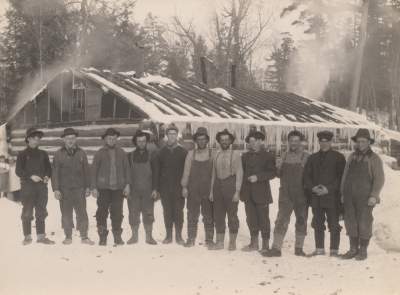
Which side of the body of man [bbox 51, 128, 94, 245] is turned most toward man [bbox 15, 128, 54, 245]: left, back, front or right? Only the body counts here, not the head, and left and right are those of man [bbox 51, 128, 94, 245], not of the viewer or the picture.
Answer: right

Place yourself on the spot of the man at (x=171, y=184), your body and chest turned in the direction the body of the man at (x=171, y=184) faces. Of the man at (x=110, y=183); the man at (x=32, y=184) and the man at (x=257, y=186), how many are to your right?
2

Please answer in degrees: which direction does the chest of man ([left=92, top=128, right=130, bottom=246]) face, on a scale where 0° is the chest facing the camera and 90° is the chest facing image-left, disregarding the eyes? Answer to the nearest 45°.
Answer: approximately 0°

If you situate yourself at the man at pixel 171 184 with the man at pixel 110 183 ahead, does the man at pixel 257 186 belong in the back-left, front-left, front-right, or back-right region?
back-left

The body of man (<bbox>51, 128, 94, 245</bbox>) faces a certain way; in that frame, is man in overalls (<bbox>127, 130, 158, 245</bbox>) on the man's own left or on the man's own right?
on the man's own left

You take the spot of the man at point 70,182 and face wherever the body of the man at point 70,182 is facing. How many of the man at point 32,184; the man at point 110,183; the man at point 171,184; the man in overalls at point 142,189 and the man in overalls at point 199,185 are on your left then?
4

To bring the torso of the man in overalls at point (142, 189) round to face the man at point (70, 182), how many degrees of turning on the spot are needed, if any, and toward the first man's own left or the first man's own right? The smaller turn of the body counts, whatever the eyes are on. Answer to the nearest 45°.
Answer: approximately 90° to the first man's own right

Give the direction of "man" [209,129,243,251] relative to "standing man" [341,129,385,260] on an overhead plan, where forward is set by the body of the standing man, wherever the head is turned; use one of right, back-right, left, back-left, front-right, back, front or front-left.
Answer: front-right

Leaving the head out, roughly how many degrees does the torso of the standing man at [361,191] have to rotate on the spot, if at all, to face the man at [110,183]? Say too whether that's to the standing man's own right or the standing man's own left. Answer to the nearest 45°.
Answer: approximately 45° to the standing man's own right
